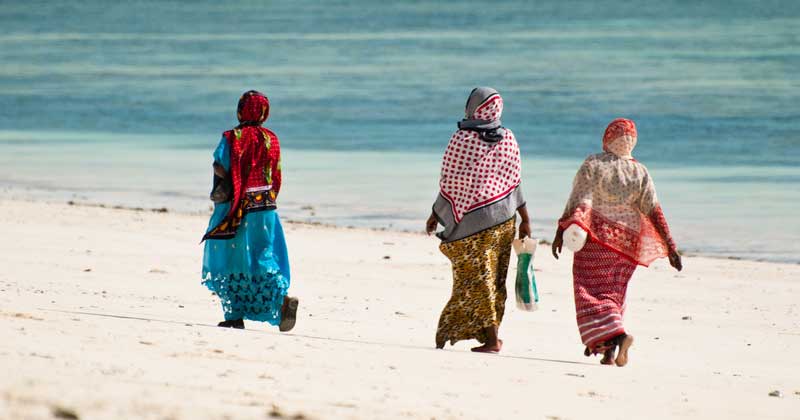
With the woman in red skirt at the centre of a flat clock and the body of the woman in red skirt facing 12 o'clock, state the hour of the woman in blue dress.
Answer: The woman in blue dress is roughly at 9 o'clock from the woman in red skirt.

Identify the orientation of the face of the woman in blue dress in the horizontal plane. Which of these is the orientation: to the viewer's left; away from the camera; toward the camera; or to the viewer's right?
away from the camera

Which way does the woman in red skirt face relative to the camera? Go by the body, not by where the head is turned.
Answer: away from the camera
